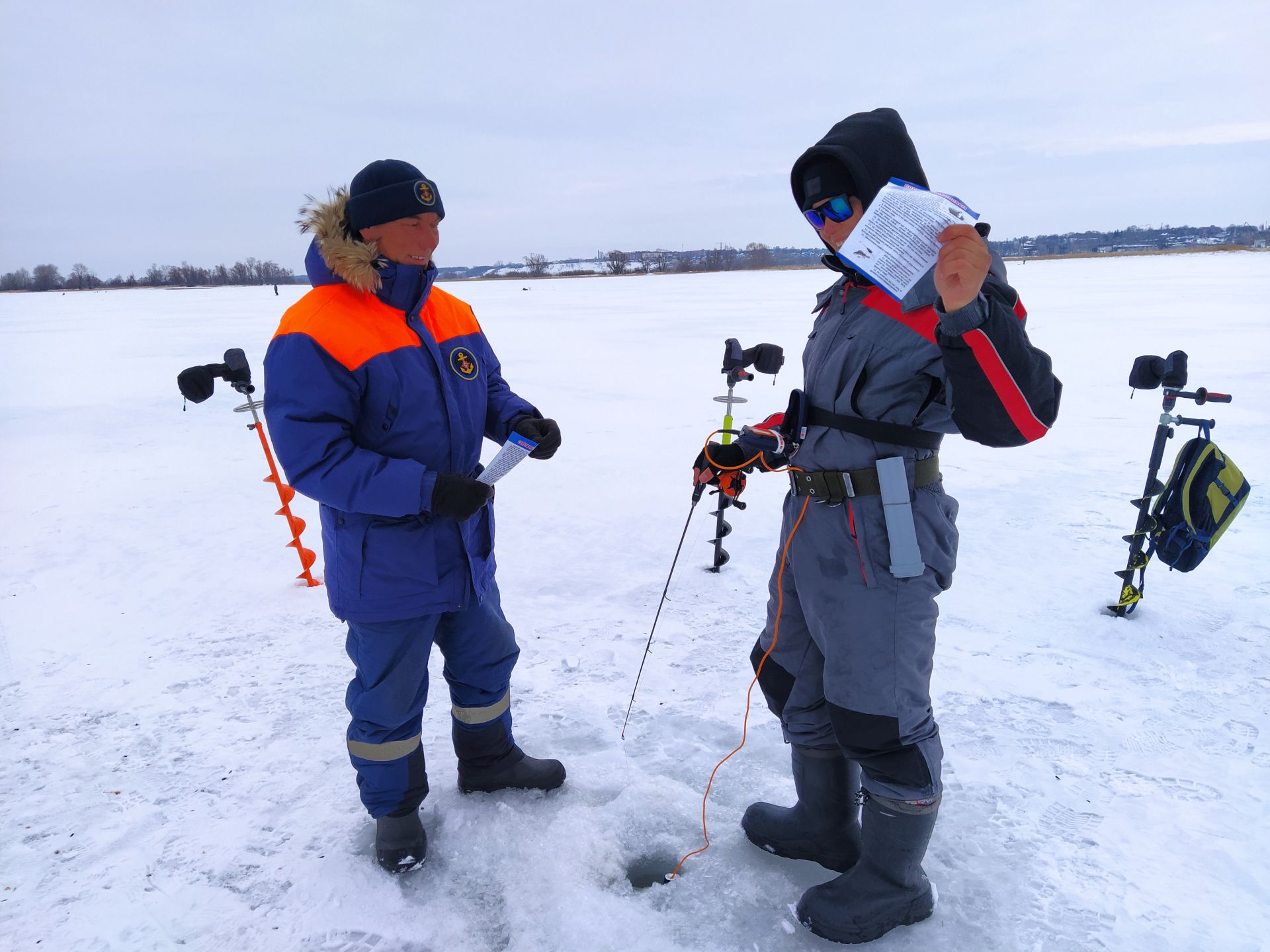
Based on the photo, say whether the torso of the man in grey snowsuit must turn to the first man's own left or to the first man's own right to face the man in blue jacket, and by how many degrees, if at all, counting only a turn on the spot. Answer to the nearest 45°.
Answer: approximately 45° to the first man's own right

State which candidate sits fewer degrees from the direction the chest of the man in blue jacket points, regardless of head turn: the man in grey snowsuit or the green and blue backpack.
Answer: the man in grey snowsuit

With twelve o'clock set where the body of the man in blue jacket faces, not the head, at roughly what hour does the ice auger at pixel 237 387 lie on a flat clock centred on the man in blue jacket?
The ice auger is roughly at 7 o'clock from the man in blue jacket.

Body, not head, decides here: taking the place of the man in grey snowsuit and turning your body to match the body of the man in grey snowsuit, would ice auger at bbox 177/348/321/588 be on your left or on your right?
on your right

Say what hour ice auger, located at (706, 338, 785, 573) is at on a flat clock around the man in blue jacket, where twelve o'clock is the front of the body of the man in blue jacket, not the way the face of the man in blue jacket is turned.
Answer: The ice auger is roughly at 9 o'clock from the man in blue jacket.

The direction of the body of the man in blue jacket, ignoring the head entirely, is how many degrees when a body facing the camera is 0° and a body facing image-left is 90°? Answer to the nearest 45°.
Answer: approximately 315°

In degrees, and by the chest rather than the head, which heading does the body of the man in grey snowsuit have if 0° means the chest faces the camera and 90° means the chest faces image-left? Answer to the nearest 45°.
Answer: approximately 45°
